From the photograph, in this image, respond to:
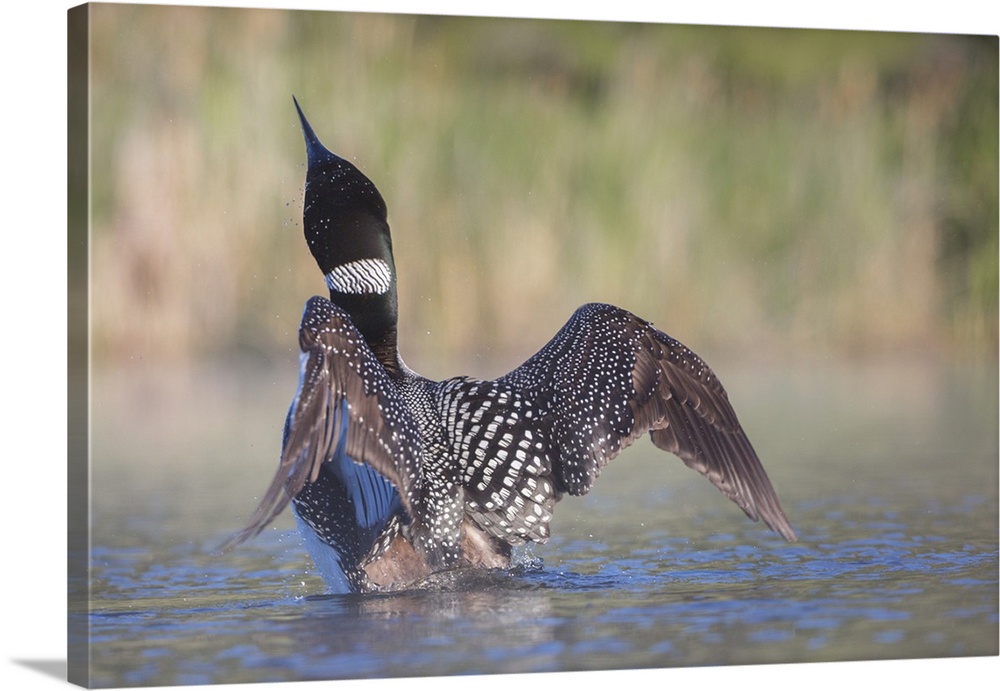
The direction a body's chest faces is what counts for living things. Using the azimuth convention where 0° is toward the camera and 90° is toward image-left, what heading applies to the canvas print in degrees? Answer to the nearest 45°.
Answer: approximately 315°
